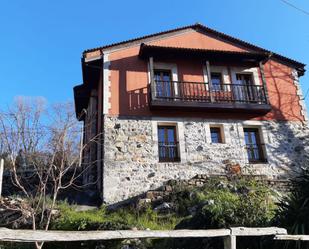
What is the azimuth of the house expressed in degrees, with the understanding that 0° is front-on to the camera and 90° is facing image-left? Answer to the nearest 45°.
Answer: approximately 0°
